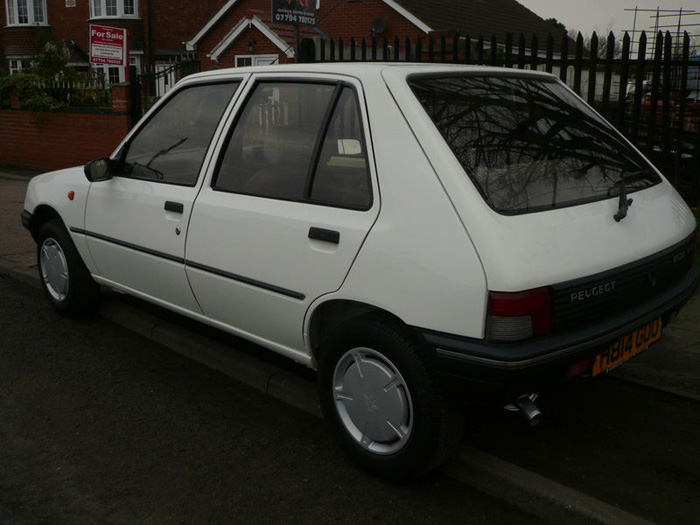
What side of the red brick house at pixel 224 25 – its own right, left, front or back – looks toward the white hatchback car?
front

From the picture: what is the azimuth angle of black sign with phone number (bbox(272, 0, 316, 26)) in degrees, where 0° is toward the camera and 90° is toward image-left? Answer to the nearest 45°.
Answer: approximately 0°

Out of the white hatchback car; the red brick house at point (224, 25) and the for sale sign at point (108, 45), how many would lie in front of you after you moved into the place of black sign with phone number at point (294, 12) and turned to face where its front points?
1

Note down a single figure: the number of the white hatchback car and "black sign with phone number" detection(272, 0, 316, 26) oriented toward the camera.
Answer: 1

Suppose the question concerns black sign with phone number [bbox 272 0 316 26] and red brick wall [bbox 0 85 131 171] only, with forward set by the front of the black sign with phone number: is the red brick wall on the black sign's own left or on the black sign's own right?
on the black sign's own right

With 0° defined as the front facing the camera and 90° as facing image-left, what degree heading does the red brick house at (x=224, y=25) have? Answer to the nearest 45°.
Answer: approximately 0°

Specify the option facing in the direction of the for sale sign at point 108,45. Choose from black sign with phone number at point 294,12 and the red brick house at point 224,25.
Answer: the red brick house

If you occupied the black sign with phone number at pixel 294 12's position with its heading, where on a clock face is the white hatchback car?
The white hatchback car is roughly at 12 o'clock from the black sign with phone number.

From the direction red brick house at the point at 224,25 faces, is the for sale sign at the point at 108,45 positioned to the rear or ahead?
ahead

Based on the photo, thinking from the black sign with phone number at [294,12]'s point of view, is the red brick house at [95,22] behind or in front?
behind

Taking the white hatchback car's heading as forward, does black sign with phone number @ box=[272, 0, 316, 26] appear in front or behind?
in front

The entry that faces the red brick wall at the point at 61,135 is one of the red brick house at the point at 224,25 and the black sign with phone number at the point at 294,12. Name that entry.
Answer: the red brick house

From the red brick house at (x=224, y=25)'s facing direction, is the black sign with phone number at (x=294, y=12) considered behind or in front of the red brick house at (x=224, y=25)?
in front

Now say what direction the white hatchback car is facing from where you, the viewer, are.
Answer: facing away from the viewer and to the left of the viewer

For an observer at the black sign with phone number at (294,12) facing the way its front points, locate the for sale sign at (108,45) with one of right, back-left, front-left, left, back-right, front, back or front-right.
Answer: back-right
